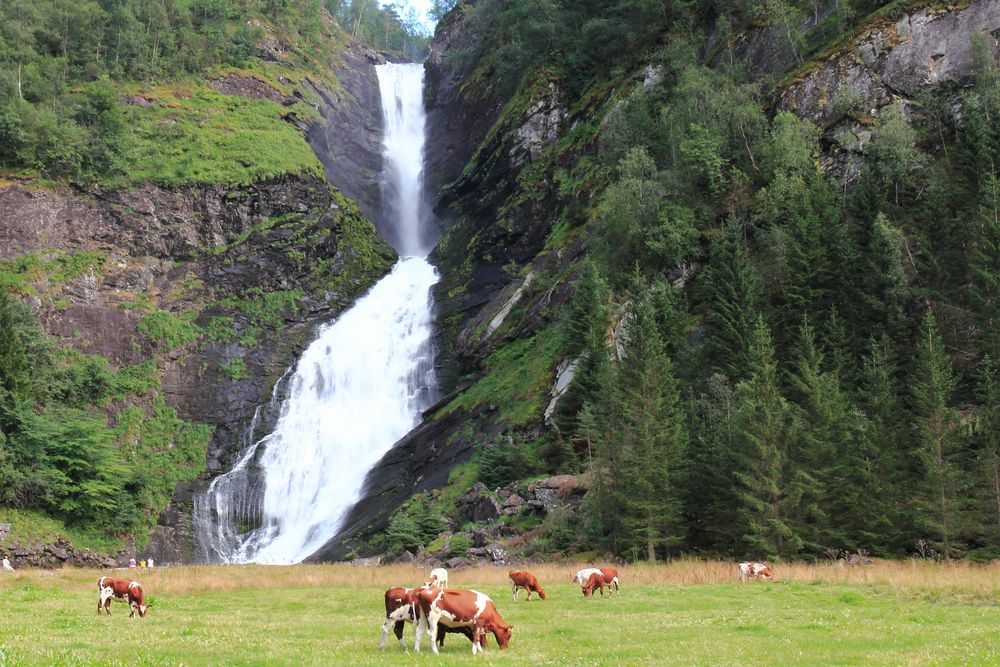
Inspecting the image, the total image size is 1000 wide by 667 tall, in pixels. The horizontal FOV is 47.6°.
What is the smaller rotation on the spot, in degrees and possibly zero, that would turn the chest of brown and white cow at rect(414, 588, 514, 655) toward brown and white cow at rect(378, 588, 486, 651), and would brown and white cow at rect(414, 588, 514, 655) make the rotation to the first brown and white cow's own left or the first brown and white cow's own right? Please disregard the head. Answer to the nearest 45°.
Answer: approximately 135° to the first brown and white cow's own left

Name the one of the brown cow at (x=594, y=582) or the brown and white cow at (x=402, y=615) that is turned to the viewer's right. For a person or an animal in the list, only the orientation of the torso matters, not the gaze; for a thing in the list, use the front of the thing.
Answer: the brown and white cow

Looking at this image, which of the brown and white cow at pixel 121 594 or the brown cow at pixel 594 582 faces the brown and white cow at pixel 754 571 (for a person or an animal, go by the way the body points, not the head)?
the brown and white cow at pixel 121 594

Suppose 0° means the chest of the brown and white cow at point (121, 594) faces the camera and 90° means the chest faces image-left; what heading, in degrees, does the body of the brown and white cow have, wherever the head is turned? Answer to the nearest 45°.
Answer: approximately 270°

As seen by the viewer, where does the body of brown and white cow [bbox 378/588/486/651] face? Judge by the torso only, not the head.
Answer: to the viewer's right

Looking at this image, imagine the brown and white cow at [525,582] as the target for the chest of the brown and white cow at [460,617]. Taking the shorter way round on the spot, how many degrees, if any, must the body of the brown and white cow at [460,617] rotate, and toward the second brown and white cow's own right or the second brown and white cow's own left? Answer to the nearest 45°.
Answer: approximately 90° to the second brown and white cow's own left

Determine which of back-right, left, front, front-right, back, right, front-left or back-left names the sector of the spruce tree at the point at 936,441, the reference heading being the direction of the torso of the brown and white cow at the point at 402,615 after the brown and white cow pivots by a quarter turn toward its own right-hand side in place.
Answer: back-left

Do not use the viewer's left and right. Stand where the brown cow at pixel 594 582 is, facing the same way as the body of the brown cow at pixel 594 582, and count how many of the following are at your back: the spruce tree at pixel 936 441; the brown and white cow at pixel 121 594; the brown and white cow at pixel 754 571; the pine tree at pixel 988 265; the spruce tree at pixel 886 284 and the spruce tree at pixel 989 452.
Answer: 5

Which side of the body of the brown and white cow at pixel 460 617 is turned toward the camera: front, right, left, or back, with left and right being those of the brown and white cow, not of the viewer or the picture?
right

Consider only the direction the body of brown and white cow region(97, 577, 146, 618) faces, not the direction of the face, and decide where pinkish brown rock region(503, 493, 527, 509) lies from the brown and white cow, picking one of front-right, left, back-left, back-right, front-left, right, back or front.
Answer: front-left
